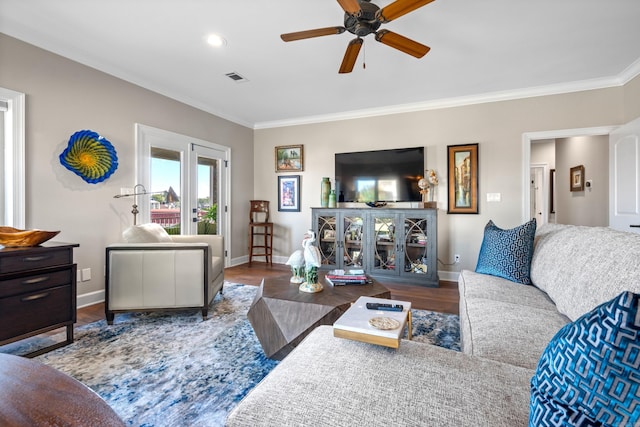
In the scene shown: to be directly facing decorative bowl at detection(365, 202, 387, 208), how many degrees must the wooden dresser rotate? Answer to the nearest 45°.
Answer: approximately 45° to its left

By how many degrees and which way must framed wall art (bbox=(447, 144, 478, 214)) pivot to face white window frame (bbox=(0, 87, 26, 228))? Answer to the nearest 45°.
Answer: approximately 45° to its right

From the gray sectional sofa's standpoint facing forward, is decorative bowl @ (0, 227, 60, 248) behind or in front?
in front

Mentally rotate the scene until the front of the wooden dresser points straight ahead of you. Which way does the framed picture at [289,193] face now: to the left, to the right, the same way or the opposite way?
to the right

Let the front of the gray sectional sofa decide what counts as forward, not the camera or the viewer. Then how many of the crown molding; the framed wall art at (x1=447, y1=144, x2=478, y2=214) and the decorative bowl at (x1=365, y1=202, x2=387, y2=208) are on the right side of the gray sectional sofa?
3

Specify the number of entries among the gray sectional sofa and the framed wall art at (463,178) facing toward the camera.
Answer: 1

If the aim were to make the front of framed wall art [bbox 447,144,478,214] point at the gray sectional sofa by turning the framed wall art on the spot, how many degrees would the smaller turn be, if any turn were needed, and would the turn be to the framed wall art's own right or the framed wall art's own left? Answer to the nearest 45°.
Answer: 0° — it already faces it

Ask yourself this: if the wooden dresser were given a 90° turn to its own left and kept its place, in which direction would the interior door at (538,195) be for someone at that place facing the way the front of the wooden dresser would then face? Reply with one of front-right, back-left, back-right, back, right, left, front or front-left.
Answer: front-right

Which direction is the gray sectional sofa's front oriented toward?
to the viewer's left

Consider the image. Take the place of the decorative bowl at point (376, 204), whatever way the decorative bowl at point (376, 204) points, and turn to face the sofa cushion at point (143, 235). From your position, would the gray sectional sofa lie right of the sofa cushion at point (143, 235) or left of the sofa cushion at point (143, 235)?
left

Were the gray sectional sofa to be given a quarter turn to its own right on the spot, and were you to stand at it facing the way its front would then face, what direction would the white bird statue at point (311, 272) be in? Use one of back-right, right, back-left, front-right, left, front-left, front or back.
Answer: front-left

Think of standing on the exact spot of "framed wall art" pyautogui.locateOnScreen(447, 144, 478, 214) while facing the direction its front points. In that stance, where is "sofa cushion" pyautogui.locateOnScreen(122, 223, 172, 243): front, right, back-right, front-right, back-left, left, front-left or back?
front-right

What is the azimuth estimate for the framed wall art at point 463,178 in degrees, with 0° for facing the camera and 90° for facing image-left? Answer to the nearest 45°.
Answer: approximately 0°

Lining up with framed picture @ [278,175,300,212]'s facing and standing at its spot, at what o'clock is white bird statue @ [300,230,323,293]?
The white bird statue is roughly at 12 o'clock from the framed picture.

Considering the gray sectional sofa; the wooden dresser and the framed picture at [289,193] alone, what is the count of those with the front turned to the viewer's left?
1

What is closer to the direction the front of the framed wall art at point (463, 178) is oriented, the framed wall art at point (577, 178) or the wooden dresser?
the wooden dresser

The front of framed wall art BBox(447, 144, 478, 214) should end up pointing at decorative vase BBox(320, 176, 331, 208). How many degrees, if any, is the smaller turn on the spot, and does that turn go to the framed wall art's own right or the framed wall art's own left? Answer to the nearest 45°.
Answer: approximately 90° to the framed wall art's own right
